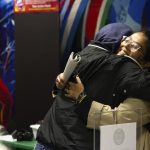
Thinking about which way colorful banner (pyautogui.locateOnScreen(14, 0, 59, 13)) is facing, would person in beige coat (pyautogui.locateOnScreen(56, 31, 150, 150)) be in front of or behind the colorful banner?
in front

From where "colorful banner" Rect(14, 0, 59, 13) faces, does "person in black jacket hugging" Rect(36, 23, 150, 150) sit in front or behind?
in front

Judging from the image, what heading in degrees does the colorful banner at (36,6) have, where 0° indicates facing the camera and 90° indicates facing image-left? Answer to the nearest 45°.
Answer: approximately 0°
